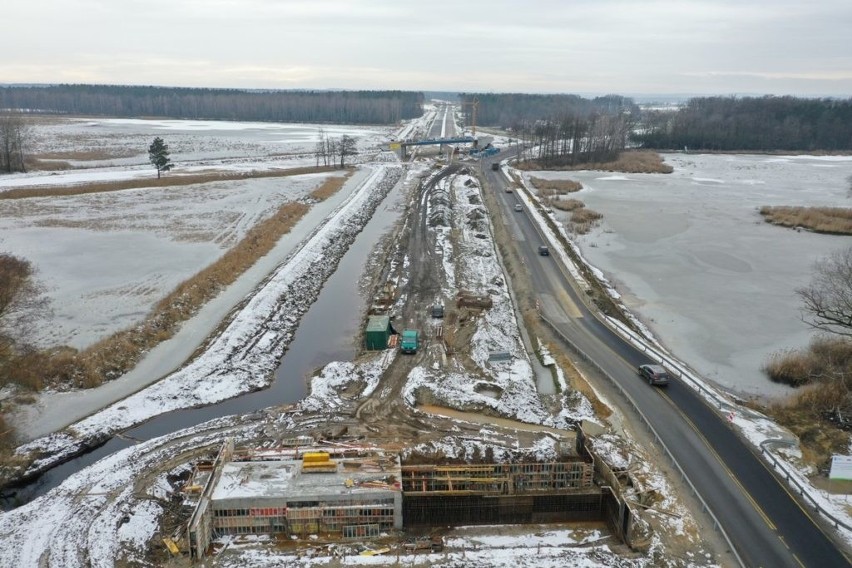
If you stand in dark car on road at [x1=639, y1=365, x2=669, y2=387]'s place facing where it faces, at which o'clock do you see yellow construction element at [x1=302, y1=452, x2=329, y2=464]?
The yellow construction element is roughly at 9 o'clock from the dark car on road.

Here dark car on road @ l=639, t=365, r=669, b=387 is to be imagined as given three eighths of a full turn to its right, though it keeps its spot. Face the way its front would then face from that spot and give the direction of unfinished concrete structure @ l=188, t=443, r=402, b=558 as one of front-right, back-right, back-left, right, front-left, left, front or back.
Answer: back-right

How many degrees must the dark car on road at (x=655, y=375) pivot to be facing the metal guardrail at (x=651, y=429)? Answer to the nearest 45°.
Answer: approximately 135° to its left

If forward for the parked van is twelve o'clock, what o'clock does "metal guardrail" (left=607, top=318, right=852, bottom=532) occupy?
The metal guardrail is roughly at 10 o'clock from the parked van.

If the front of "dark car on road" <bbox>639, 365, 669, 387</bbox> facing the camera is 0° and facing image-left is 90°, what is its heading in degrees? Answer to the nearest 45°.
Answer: approximately 135°

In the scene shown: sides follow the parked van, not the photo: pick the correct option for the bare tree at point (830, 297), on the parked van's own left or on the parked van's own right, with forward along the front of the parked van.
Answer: on the parked van's own left

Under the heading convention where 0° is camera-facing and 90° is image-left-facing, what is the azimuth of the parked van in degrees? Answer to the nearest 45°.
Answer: approximately 0°

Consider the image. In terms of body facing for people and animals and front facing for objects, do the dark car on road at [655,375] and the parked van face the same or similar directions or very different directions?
very different directions

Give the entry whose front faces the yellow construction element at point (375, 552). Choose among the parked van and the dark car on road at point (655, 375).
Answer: the parked van

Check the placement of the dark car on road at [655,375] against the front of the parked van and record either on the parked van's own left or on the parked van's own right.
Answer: on the parked van's own left

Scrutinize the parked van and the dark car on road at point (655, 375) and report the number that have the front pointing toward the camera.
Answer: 1
